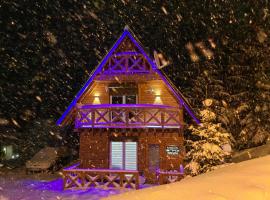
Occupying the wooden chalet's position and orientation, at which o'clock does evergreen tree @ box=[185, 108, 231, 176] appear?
The evergreen tree is roughly at 10 o'clock from the wooden chalet.

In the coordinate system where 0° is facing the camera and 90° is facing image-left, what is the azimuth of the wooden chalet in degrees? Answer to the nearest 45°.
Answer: approximately 0°
